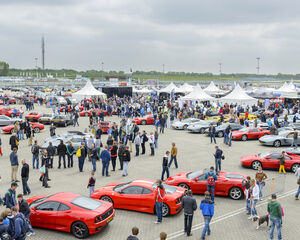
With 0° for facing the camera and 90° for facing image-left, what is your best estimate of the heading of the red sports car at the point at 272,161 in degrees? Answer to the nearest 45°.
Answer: approximately 90°

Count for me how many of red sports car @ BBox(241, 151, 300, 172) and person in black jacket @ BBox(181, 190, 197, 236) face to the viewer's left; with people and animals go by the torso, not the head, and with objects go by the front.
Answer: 1

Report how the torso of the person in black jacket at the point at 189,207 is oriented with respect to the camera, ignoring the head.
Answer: away from the camera

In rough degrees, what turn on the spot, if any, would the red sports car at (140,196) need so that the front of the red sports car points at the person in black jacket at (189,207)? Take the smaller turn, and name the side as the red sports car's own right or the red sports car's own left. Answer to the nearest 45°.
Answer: approximately 180°

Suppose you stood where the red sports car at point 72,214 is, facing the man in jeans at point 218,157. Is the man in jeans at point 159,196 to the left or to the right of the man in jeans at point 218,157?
right

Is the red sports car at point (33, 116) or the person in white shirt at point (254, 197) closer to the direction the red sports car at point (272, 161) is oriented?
the red sports car

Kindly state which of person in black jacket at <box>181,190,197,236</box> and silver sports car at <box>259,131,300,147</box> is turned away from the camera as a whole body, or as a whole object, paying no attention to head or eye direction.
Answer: the person in black jacket
